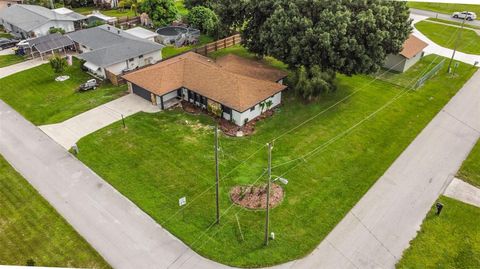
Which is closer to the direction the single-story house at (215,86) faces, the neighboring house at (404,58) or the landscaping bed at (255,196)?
the landscaping bed

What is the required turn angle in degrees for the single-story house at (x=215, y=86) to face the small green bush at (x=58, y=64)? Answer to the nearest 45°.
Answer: approximately 90° to its right

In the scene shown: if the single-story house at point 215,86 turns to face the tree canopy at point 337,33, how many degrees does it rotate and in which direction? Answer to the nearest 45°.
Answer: approximately 135° to its left

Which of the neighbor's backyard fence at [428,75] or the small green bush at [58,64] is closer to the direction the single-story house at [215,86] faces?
the small green bush

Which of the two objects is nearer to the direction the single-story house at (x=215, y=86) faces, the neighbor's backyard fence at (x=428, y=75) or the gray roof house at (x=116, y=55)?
the gray roof house

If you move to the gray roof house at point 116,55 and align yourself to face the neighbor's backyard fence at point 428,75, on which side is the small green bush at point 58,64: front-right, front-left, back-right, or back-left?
back-right

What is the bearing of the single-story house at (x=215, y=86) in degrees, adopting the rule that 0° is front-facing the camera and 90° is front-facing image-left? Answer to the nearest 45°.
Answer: approximately 45°

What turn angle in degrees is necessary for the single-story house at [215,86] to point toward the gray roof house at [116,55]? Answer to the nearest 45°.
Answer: approximately 90° to its right

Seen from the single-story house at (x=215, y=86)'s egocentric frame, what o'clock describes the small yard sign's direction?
The small yard sign is roughly at 11 o'clock from the single-story house.

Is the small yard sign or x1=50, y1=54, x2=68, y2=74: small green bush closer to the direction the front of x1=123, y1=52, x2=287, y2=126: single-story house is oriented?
the small yard sign

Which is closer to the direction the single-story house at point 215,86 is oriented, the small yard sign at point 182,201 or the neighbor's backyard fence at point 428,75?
the small yard sign

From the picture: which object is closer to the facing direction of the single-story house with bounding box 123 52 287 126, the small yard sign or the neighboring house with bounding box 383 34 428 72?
the small yard sign

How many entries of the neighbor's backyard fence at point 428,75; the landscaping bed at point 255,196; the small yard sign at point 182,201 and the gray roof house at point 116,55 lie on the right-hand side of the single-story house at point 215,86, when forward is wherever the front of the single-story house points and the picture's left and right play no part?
1

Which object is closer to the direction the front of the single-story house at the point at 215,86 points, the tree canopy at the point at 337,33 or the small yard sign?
the small yard sign

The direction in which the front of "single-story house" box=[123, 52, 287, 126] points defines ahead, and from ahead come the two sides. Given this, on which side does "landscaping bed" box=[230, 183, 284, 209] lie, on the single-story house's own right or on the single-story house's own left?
on the single-story house's own left

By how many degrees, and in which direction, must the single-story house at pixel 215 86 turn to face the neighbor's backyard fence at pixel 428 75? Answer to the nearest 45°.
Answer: approximately 135° to its left

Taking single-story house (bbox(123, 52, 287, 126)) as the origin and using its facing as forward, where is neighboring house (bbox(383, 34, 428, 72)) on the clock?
The neighboring house is roughly at 7 o'clock from the single-story house.

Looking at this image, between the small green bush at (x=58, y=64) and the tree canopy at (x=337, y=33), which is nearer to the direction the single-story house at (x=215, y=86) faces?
the small green bush
